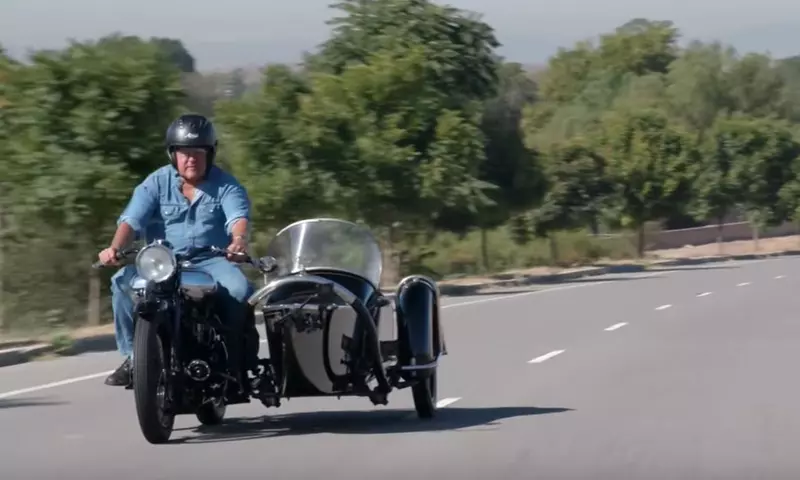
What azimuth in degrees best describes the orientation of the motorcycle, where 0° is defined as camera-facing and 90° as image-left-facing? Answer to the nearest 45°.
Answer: approximately 0°

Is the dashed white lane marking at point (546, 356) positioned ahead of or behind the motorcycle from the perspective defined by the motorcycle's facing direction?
behind

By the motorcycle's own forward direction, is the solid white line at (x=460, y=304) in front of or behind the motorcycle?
behind

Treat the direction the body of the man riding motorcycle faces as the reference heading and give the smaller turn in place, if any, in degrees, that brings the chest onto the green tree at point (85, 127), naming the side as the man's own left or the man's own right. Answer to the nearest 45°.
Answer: approximately 180°
